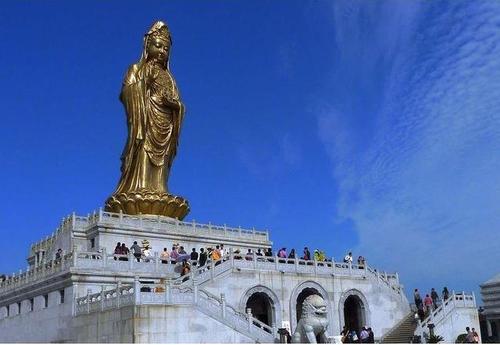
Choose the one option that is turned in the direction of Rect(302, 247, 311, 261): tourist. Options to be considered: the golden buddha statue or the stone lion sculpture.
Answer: the golden buddha statue

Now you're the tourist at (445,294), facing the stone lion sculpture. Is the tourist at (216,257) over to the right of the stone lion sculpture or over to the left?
right

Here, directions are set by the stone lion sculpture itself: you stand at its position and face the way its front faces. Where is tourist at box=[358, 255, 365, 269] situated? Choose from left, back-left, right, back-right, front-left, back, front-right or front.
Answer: back-left

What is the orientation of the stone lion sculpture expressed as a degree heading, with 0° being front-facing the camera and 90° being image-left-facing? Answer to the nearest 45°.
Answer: approximately 315°

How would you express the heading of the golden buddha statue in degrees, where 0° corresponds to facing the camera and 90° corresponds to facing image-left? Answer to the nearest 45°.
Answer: approximately 315°

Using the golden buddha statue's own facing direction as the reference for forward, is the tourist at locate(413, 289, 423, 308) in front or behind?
in front

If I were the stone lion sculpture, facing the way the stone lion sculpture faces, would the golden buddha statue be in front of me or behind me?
behind

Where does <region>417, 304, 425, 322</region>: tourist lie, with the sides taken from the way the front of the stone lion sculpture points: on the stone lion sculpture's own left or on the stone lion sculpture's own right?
on the stone lion sculpture's own left

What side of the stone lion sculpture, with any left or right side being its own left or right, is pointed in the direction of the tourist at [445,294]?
left

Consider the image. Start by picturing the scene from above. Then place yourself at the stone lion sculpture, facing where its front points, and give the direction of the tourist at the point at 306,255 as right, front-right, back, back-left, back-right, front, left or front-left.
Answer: back-left
